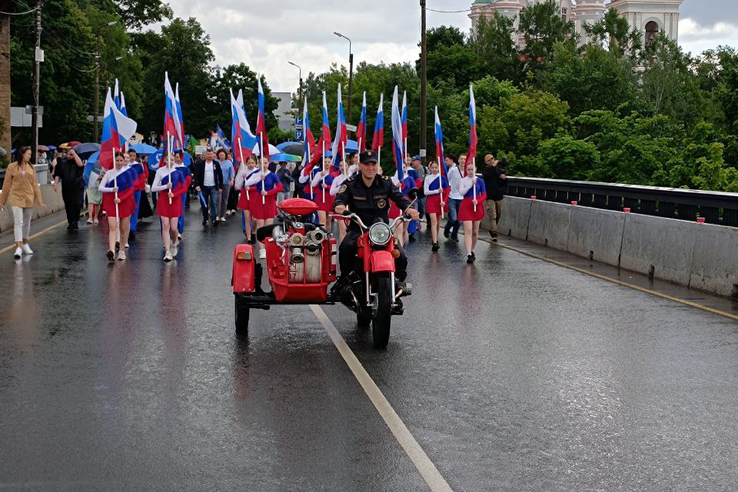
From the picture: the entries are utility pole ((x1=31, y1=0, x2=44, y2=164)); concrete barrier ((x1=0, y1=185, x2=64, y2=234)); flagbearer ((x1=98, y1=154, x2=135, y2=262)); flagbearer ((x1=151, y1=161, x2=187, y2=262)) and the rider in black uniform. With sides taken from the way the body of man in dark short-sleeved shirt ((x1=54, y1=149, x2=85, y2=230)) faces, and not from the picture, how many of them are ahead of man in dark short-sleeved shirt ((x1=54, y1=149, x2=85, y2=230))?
3

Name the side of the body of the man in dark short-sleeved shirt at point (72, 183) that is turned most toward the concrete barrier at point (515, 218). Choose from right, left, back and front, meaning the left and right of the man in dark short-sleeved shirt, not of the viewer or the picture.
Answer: left

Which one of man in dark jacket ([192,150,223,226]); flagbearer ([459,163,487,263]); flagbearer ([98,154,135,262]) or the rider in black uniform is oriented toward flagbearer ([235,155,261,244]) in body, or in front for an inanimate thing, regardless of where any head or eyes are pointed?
the man in dark jacket

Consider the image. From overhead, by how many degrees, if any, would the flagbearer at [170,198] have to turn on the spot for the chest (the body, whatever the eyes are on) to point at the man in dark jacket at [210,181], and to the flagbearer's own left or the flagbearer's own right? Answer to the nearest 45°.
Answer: approximately 180°

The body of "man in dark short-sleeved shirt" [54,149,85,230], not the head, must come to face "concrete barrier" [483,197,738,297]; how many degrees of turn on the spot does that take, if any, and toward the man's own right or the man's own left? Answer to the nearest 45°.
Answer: approximately 45° to the man's own left

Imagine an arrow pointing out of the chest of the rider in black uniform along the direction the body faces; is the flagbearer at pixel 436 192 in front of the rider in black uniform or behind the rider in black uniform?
behind

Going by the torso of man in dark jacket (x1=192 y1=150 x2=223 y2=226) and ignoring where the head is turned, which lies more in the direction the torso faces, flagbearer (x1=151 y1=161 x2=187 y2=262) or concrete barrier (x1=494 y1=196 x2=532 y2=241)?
the flagbearer

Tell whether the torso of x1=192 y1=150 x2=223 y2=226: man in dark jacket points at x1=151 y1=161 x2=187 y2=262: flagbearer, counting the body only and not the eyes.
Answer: yes

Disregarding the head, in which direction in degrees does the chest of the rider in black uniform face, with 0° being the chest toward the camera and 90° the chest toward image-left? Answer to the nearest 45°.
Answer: approximately 0°
